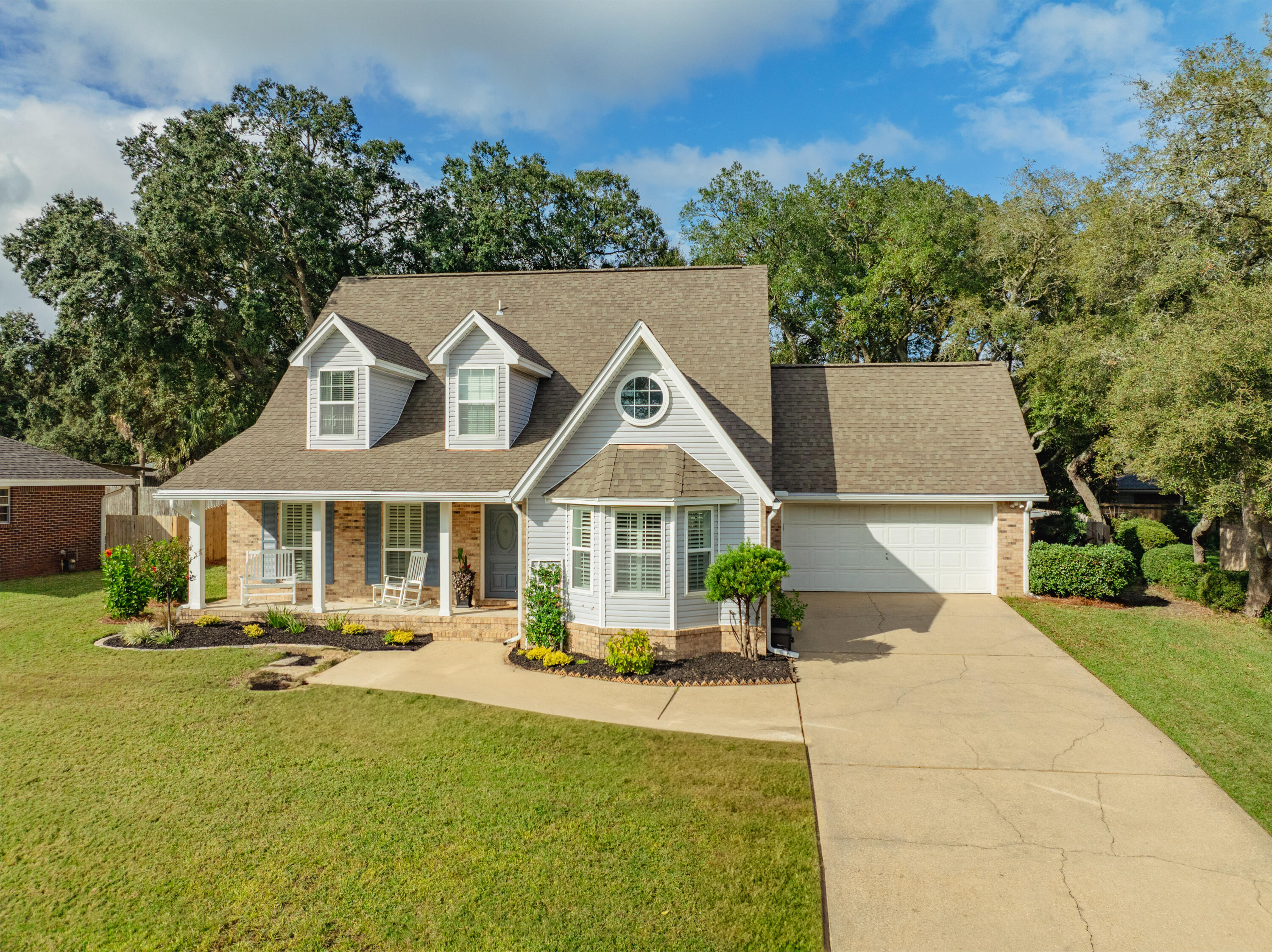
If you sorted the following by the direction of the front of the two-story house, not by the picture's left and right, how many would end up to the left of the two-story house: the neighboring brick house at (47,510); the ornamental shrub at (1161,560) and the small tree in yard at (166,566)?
1

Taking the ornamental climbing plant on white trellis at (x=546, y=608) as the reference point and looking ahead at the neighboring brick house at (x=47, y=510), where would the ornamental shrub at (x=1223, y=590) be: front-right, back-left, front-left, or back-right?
back-right

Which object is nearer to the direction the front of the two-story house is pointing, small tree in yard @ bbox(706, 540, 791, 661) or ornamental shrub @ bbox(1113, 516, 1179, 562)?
the small tree in yard

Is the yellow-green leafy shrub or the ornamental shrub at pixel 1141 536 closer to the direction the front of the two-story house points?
the yellow-green leafy shrub

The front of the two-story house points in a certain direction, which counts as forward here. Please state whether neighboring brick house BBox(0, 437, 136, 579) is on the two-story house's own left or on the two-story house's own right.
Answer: on the two-story house's own right

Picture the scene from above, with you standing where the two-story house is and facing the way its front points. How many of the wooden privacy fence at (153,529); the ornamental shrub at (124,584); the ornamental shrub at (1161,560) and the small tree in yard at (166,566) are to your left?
1

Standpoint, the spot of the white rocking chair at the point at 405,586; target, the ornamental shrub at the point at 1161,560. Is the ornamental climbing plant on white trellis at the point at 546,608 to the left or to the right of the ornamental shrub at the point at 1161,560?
right

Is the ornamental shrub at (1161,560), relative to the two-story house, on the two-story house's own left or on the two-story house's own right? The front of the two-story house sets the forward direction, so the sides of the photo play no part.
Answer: on the two-story house's own left

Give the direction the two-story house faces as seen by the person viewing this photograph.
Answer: facing the viewer

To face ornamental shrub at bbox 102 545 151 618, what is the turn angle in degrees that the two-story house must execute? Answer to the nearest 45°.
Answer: approximately 90° to its right

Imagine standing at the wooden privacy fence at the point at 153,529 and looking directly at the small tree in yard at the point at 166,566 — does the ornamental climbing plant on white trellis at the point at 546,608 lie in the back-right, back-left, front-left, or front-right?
front-left

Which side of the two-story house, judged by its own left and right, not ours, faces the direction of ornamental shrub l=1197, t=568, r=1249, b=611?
left

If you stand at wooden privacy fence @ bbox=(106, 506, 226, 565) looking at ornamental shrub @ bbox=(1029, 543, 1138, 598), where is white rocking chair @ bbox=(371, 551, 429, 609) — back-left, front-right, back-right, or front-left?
front-right

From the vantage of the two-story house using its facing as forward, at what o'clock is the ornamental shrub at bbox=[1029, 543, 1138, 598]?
The ornamental shrub is roughly at 9 o'clock from the two-story house.

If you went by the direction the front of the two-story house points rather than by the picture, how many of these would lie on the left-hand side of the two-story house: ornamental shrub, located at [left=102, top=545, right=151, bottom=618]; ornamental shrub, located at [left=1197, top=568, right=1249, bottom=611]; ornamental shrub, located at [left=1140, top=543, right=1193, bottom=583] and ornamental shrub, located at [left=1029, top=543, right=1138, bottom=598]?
3
